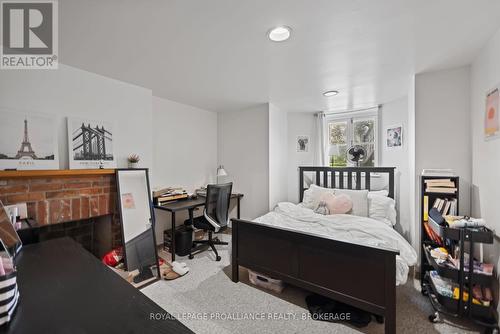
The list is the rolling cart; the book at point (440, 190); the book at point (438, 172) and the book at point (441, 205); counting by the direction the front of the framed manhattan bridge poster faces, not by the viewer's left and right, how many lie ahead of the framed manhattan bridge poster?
4

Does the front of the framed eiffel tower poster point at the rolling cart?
yes

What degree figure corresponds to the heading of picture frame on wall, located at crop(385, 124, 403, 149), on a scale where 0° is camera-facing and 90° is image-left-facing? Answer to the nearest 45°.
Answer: approximately 45°

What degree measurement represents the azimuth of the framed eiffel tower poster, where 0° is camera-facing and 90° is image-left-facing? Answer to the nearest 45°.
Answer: approximately 315°

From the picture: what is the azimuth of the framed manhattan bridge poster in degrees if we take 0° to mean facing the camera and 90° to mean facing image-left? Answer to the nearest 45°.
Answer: approximately 315°

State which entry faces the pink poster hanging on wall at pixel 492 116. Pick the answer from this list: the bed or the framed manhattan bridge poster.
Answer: the framed manhattan bridge poster

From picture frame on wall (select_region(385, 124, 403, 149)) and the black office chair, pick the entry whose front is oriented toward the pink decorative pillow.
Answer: the picture frame on wall

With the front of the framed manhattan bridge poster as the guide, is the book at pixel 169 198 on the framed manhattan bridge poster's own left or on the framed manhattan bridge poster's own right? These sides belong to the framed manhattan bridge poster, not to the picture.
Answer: on the framed manhattan bridge poster's own left

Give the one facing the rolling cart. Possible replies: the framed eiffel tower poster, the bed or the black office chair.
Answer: the framed eiffel tower poster

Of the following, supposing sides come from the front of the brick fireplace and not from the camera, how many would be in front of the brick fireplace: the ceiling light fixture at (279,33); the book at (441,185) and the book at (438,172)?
3

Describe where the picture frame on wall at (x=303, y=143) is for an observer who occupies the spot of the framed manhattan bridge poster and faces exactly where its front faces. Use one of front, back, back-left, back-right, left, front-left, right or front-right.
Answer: front-left

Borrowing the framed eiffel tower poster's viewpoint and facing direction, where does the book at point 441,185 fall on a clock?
The book is roughly at 12 o'clock from the framed eiffel tower poster.

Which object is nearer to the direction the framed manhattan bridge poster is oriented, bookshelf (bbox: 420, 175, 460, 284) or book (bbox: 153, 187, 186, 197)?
the bookshelf
